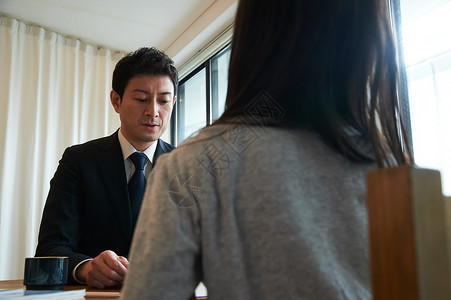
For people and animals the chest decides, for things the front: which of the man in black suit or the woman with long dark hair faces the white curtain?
the woman with long dark hair

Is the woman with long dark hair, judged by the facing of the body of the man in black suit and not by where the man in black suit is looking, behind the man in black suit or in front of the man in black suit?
in front

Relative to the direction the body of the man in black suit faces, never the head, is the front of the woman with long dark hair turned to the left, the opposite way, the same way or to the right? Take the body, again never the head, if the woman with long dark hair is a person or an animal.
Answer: the opposite way

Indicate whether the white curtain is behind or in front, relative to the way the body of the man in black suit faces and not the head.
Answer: behind

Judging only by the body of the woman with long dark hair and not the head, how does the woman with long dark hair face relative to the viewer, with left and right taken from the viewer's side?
facing away from the viewer and to the left of the viewer

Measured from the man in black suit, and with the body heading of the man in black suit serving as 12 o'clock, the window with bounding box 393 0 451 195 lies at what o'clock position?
The window is roughly at 11 o'clock from the man in black suit.

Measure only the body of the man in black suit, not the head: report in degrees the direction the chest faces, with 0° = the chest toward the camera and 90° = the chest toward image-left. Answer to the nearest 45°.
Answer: approximately 315°

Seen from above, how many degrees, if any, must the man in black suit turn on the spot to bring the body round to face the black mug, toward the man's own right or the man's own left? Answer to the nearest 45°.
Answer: approximately 45° to the man's own right
